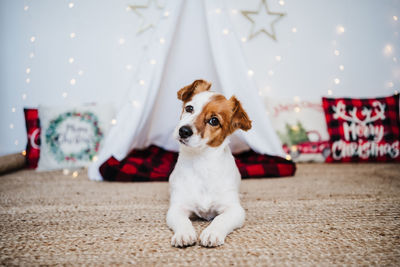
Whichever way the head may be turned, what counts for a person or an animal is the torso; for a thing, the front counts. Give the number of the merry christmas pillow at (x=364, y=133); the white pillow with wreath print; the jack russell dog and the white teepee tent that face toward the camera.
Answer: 4

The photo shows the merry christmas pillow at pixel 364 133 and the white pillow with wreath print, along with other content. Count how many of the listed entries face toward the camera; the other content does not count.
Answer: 2

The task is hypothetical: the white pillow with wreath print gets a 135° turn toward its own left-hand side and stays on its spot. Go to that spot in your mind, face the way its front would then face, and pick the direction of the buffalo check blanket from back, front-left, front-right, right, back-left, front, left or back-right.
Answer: right

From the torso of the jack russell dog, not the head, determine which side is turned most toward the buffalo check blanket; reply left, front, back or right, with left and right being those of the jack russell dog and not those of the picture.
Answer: back

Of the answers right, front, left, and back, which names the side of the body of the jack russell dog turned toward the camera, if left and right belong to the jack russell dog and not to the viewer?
front

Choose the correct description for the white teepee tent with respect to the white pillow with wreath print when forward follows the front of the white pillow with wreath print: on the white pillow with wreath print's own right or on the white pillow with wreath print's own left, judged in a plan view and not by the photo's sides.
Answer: on the white pillow with wreath print's own left

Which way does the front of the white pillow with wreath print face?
toward the camera

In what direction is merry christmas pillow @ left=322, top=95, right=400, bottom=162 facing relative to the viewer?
toward the camera

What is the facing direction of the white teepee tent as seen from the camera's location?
facing the viewer

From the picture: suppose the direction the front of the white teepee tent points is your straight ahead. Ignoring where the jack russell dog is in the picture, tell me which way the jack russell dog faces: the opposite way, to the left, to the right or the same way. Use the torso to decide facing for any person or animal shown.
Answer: the same way

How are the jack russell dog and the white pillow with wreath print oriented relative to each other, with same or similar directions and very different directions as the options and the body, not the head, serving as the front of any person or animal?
same or similar directions
